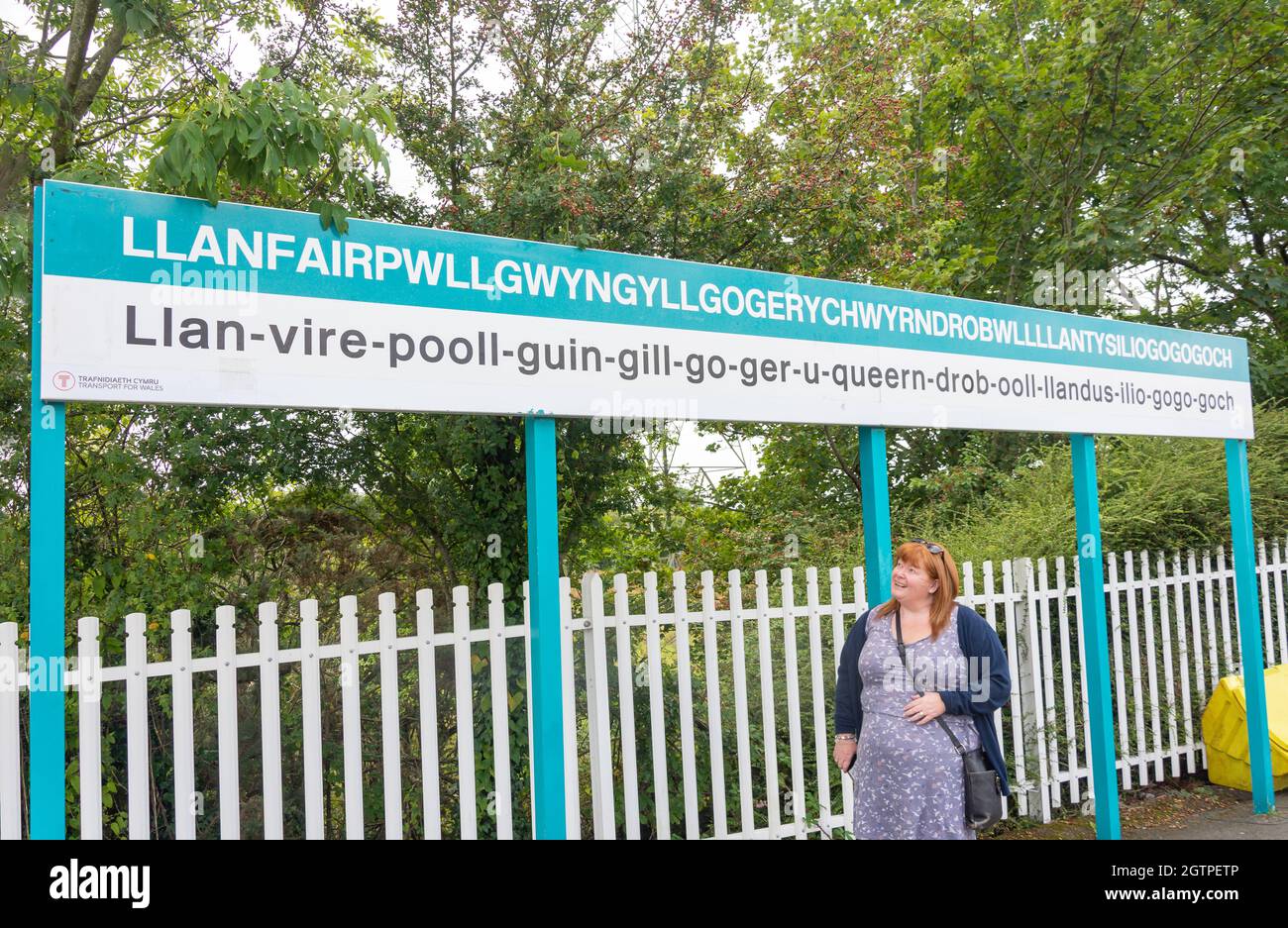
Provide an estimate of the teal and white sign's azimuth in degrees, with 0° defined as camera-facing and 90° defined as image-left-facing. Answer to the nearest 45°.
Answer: approximately 315°

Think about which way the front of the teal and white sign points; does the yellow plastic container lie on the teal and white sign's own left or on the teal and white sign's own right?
on the teal and white sign's own left

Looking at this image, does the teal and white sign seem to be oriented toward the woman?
no
